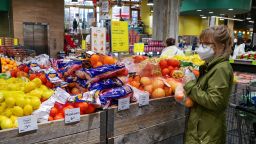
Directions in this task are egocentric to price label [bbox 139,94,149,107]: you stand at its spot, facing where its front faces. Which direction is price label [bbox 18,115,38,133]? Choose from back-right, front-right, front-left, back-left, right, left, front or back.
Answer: front-right

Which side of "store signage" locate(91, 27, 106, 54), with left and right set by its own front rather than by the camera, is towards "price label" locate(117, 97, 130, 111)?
front

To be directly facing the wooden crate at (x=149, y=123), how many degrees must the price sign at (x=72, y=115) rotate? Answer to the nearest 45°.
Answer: approximately 135° to its left

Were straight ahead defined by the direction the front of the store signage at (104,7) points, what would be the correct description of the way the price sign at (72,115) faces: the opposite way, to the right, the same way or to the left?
the same way

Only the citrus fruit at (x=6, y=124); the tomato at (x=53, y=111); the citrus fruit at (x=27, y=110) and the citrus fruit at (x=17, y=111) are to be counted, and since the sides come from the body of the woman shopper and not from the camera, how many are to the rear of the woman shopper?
0

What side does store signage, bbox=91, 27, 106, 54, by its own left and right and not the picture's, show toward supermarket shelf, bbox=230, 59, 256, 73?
left

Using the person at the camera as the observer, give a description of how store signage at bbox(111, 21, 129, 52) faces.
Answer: facing the viewer

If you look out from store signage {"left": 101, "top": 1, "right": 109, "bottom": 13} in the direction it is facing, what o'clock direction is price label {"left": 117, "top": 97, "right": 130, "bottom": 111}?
The price label is roughly at 12 o'clock from the store signage.

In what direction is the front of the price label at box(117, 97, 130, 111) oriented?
toward the camera

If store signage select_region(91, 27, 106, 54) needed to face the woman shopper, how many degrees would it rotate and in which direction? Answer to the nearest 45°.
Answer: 0° — it already faces them

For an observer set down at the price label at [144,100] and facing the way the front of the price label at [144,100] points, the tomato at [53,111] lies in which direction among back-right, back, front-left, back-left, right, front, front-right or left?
front-right

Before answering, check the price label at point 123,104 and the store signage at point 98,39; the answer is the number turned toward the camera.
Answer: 2

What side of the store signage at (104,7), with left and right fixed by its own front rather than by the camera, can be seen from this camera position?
front

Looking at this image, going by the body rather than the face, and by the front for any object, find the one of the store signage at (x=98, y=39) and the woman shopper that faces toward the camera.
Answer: the store signage

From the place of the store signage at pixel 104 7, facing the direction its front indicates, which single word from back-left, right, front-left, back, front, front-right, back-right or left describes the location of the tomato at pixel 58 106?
front

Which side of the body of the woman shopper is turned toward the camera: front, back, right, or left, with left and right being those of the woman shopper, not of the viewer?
left

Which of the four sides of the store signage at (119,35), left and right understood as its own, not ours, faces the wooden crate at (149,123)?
front

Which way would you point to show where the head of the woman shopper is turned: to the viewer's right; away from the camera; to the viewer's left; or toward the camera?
to the viewer's left
